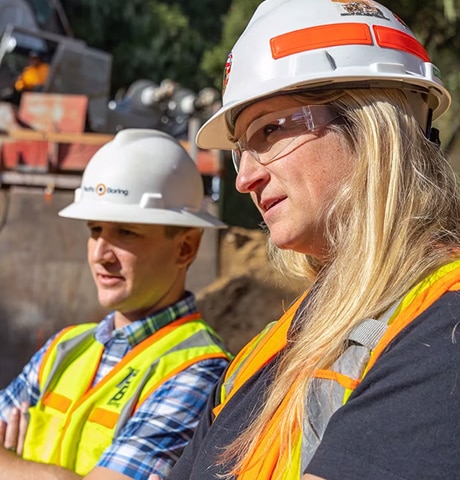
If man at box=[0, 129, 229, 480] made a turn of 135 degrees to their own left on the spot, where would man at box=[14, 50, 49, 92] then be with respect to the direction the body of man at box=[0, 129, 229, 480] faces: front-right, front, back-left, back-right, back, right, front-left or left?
left

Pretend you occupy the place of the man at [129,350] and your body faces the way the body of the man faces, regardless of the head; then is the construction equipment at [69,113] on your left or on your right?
on your right

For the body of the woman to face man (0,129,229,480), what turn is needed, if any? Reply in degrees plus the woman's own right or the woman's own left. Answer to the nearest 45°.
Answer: approximately 90° to the woman's own right

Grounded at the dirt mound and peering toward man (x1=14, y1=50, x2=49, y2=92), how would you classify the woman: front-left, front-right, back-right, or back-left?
back-left

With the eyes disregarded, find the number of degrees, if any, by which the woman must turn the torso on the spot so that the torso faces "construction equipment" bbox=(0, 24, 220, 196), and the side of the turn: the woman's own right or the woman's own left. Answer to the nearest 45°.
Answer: approximately 135° to the woman's own right

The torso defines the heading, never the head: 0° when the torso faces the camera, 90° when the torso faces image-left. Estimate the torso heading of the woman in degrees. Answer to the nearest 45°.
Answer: approximately 45°

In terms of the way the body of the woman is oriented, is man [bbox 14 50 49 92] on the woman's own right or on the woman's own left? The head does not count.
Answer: on the woman's own right

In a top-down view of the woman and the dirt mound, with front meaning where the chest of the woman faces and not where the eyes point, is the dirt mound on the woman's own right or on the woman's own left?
on the woman's own right
